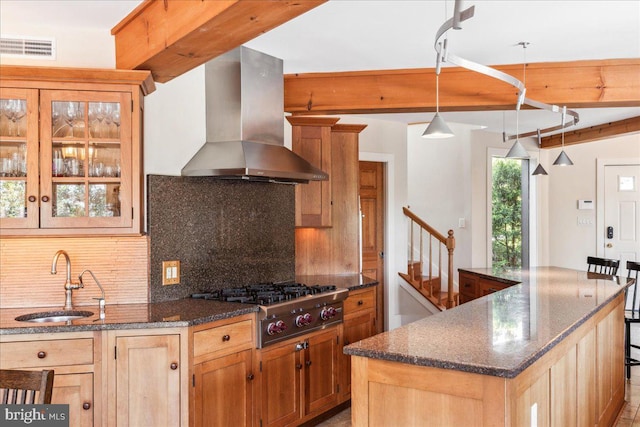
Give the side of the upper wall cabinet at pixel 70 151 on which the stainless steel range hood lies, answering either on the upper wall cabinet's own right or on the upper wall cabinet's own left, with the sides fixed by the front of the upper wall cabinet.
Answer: on the upper wall cabinet's own left

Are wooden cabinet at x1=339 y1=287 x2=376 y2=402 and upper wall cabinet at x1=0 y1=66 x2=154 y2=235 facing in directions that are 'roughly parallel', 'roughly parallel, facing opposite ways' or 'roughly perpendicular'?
roughly parallel

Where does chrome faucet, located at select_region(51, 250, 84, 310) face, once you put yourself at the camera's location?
facing the viewer and to the left of the viewer

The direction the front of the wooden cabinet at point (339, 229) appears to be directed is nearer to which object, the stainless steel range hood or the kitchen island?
the kitchen island

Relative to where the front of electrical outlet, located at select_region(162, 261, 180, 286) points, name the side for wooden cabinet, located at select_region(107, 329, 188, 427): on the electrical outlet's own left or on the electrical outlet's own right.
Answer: on the electrical outlet's own right

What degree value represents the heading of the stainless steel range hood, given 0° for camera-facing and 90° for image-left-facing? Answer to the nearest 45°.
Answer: approximately 315°

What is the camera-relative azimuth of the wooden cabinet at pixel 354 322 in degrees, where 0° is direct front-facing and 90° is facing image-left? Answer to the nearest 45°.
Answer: approximately 315°

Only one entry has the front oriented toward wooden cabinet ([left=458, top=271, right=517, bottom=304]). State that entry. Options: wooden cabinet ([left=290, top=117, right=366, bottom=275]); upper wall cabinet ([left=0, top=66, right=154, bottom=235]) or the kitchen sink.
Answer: wooden cabinet ([left=290, top=117, right=366, bottom=275])

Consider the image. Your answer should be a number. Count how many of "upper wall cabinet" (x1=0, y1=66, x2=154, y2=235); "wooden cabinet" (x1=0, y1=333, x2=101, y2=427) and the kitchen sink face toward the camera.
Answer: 3

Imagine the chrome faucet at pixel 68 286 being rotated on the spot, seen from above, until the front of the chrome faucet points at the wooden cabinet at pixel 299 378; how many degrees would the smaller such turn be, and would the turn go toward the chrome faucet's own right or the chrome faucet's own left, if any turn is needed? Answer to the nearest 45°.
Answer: approximately 135° to the chrome faucet's own left

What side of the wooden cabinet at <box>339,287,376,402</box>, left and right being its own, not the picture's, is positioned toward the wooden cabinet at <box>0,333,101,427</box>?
right

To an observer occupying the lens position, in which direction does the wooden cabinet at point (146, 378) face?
facing the viewer
